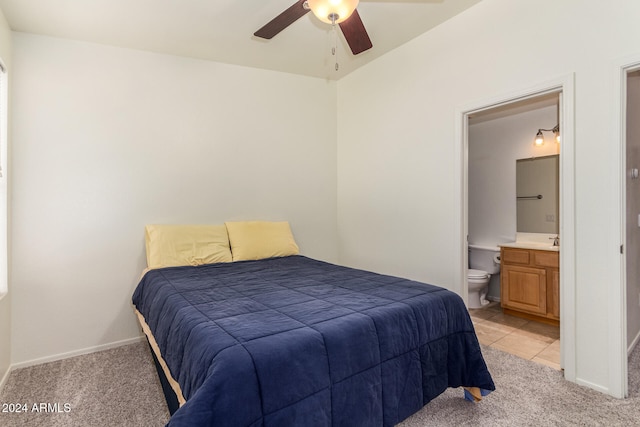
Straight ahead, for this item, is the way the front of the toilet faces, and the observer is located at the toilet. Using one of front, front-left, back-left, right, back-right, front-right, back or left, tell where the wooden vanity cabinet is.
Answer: left

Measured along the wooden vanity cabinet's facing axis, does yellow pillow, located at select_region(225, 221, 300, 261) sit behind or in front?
in front

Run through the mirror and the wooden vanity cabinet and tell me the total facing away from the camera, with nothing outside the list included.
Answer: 0

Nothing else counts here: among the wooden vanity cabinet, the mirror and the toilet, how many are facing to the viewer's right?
0

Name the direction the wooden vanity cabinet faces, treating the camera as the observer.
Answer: facing the viewer and to the left of the viewer

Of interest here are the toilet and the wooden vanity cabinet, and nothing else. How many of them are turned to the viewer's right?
0

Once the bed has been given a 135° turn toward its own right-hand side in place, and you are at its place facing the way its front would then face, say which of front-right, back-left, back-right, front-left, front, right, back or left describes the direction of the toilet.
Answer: back-right
